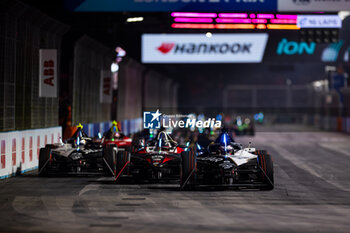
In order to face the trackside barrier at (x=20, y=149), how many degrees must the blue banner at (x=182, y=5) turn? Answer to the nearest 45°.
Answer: approximately 45° to its right

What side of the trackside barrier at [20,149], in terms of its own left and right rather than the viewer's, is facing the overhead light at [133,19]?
left

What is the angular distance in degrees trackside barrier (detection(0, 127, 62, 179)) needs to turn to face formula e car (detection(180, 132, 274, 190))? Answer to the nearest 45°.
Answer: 0° — it already faces it

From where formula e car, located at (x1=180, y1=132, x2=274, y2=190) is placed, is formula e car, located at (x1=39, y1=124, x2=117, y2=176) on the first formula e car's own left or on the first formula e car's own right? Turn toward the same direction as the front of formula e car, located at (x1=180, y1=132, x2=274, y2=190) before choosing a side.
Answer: on the first formula e car's own right

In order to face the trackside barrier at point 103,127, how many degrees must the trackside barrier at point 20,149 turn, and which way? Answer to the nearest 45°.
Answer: approximately 135° to its left

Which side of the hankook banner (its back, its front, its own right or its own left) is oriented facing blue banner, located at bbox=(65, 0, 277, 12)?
front

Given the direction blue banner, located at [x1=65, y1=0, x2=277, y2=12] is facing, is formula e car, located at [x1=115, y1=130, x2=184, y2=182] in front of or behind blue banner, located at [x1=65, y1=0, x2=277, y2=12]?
in front

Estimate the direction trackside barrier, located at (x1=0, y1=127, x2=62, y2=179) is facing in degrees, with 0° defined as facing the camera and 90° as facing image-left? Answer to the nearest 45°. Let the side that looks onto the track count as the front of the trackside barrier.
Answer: approximately 315°

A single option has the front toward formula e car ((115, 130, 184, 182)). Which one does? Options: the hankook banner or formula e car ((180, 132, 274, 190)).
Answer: the hankook banner
